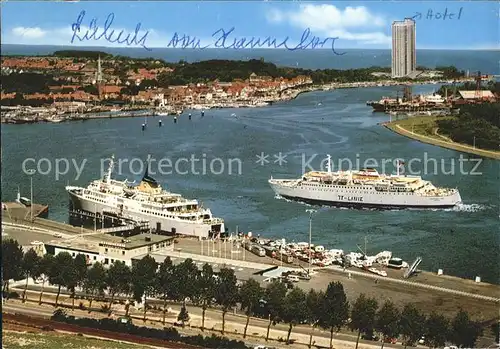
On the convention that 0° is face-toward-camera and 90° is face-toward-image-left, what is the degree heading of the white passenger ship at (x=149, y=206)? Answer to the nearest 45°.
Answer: approximately 135°

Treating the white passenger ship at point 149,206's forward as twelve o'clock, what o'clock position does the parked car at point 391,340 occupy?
The parked car is roughly at 7 o'clock from the white passenger ship.

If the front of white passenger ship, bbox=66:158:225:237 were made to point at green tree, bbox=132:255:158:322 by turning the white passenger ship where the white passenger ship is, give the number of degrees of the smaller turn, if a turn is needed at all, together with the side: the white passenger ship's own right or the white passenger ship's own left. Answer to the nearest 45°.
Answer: approximately 135° to the white passenger ship's own left

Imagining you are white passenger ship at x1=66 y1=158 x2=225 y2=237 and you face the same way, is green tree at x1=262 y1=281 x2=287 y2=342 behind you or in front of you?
behind

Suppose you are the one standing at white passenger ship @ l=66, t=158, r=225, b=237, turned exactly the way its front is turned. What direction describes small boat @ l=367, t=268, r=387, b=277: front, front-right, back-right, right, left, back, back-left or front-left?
back

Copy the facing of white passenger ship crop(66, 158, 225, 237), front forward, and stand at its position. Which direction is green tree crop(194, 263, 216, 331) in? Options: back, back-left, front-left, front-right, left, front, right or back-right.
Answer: back-left
